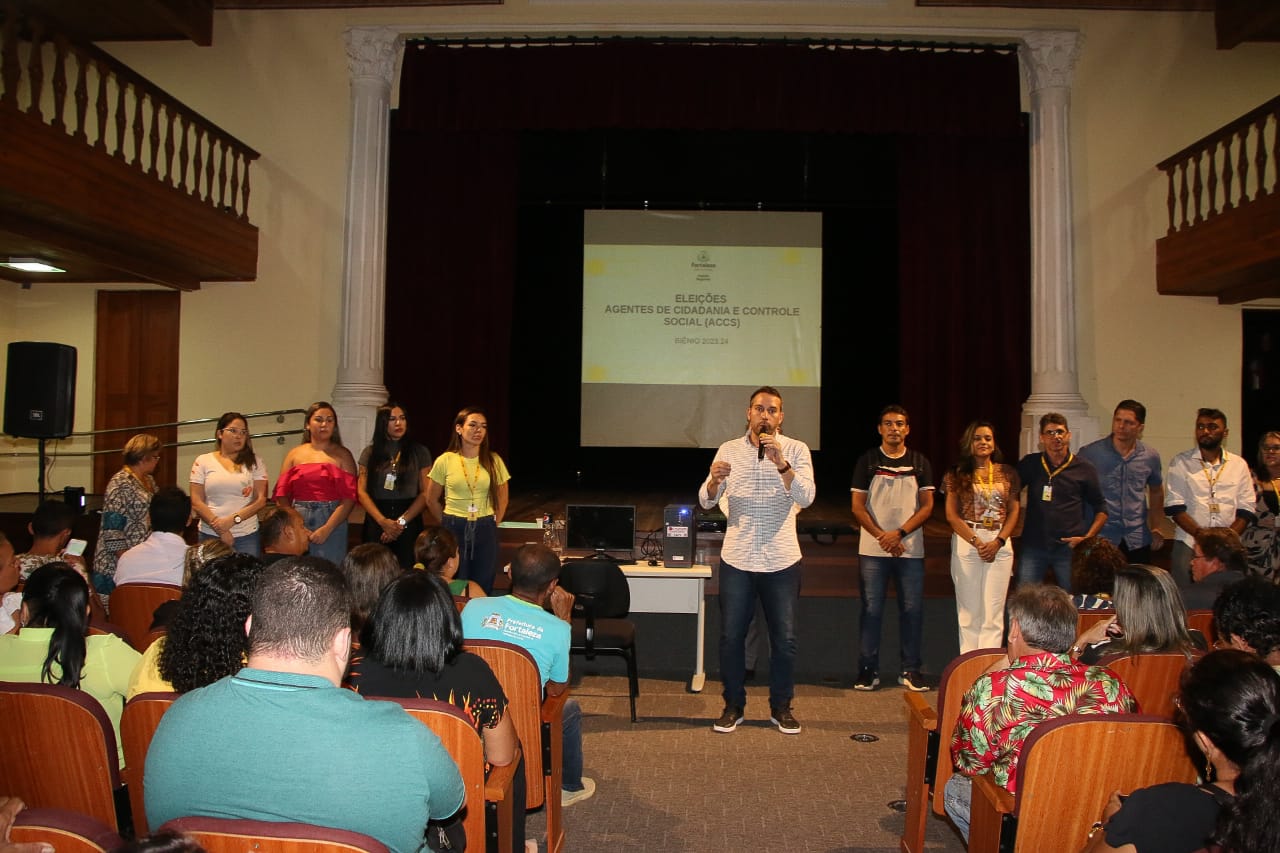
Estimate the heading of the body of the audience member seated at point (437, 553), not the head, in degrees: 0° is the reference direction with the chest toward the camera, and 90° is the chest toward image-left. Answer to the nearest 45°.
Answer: approximately 225°

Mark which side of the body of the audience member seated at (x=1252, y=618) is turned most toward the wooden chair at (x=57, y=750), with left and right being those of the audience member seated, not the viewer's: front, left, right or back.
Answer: left

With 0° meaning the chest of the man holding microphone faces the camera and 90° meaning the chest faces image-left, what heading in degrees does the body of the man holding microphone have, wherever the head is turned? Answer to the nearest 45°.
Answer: approximately 0°

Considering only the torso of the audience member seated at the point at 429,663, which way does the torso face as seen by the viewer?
away from the camera

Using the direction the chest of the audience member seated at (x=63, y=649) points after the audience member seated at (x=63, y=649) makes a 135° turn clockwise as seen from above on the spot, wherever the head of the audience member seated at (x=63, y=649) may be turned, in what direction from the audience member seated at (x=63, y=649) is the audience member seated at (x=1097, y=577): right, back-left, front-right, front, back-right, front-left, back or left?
front-left

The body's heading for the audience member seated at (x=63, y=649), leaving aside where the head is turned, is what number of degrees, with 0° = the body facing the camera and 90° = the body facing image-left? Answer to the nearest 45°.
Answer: approximately 180°

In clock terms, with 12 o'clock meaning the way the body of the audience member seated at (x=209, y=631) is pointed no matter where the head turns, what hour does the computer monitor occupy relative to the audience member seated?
The computer monitor is roughly at 12 o'clock from the audience member seated.

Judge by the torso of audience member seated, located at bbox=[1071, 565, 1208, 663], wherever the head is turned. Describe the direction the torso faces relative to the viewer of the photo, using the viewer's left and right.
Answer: facing away from the viewer and to the left of the viewer

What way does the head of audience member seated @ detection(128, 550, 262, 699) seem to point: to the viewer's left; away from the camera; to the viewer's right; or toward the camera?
away from the camera

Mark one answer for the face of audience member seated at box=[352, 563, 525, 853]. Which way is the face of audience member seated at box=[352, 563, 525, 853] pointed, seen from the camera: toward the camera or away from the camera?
away from the camera

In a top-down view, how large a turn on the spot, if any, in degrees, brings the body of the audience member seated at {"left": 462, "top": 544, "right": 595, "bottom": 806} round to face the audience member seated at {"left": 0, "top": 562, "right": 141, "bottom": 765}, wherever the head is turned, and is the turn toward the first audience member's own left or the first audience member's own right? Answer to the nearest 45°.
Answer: approximately 135° to the first audience member's own left
